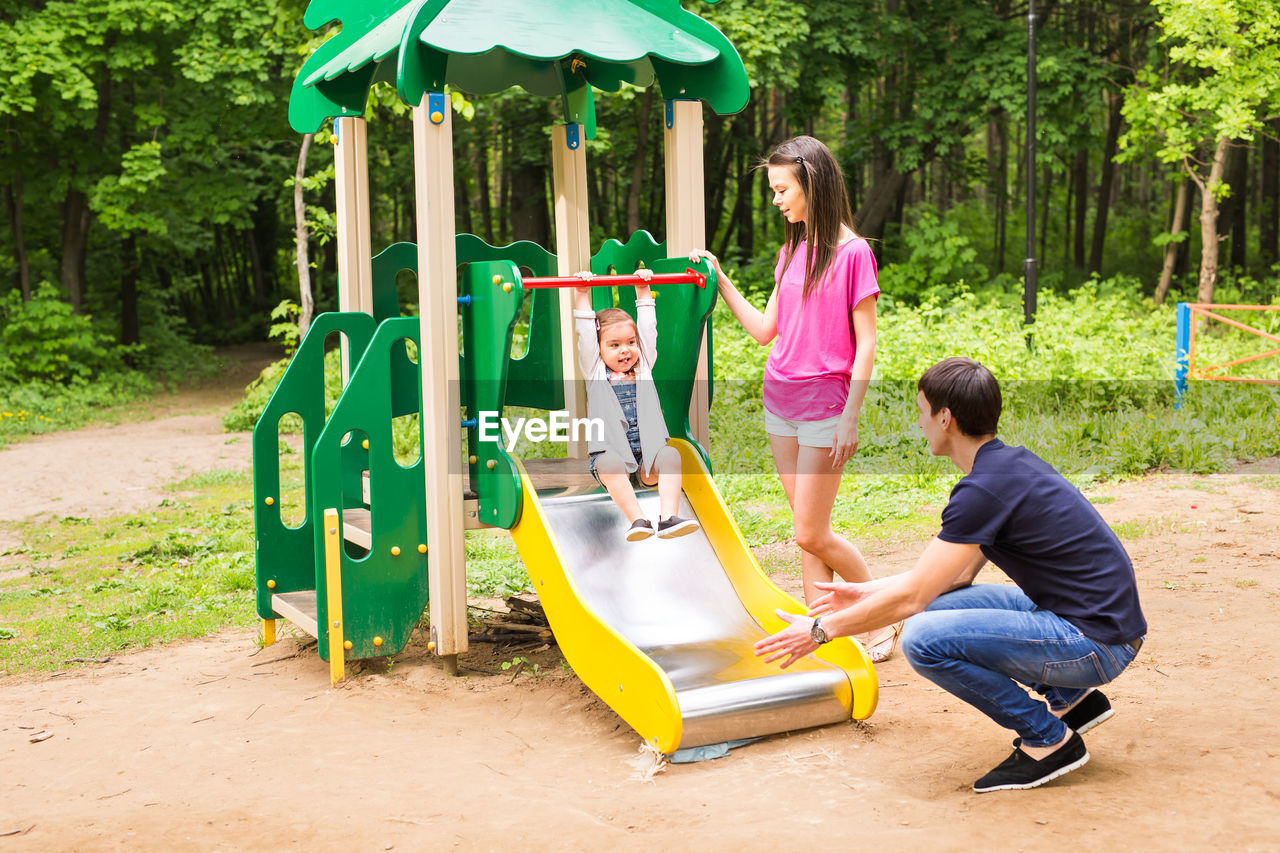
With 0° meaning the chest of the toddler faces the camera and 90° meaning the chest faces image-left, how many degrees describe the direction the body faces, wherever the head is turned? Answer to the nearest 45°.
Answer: approximately 315°

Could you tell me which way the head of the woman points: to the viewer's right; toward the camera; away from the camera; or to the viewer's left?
to the viewer's left

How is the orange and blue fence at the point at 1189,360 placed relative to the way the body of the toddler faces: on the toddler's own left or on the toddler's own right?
on the toddler's own left

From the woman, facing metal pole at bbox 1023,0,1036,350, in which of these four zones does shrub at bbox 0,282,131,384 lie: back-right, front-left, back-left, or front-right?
front-left

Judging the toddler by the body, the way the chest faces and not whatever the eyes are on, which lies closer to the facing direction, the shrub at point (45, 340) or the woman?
the woman

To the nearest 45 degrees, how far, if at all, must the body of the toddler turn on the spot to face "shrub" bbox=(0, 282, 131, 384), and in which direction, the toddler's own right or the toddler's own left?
approximately 180°

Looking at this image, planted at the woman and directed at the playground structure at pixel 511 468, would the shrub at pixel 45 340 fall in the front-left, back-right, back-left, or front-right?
front-right

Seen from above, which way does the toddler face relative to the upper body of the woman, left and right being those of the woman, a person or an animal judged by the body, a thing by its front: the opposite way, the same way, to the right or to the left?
to the left

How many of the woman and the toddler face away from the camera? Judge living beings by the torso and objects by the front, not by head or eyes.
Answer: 0
